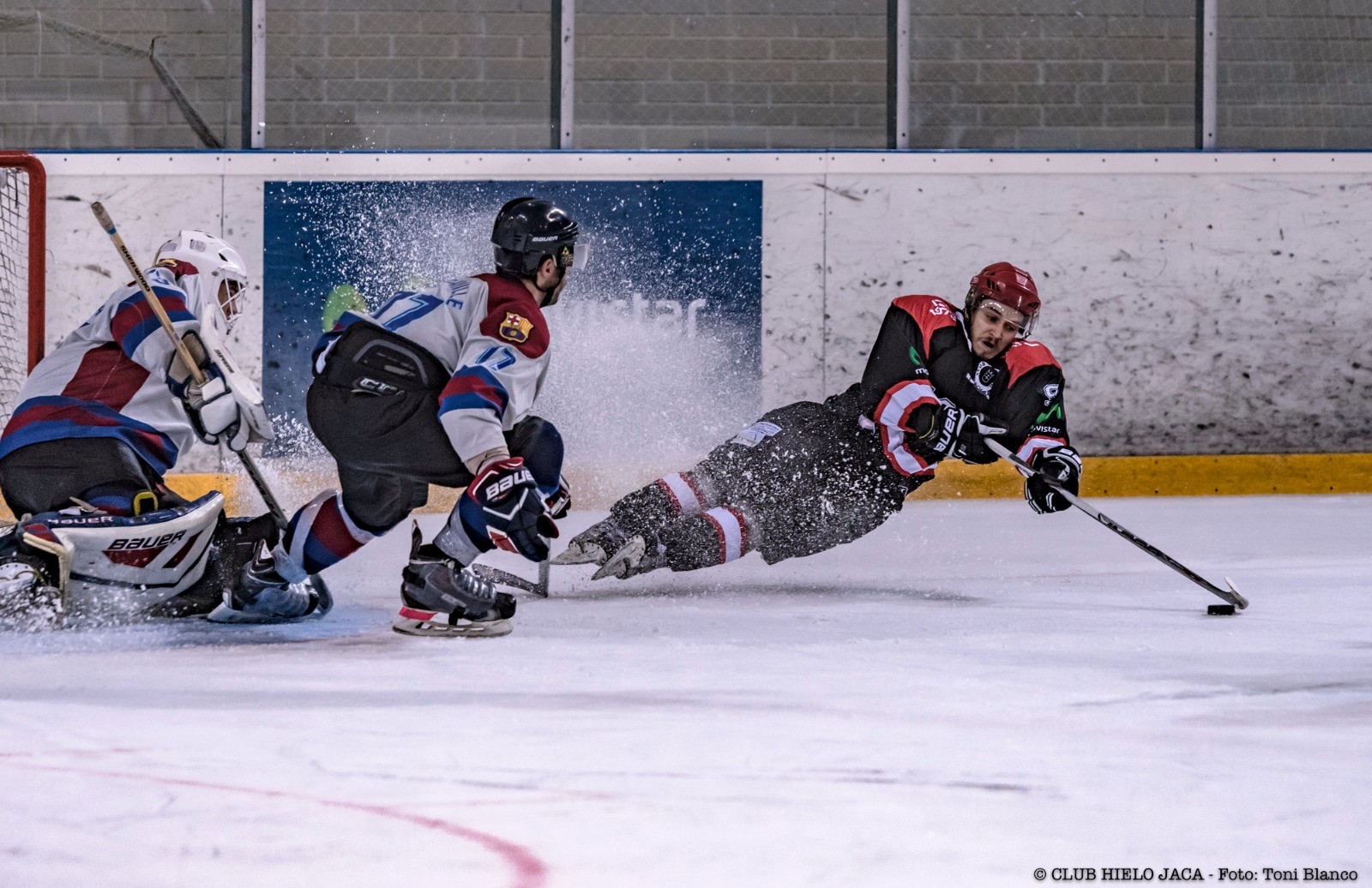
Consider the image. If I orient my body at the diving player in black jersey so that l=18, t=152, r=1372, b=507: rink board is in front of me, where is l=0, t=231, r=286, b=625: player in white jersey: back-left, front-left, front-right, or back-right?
back-left

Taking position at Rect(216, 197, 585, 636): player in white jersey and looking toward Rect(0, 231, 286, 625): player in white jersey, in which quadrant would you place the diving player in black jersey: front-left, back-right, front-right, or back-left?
back-right

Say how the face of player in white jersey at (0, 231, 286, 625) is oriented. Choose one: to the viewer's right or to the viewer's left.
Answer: to the viewer's right

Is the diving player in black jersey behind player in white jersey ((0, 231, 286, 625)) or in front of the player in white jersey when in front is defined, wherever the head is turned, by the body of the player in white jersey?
in front

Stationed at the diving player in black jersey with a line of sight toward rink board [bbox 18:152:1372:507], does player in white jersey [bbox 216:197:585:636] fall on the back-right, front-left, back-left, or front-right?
back-left

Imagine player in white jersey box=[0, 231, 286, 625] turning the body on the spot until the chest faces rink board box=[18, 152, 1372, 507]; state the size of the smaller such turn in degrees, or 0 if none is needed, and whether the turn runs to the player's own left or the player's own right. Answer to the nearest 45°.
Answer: approximately 45° to the player's own left

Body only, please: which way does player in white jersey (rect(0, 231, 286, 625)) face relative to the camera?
to the viewer's right
